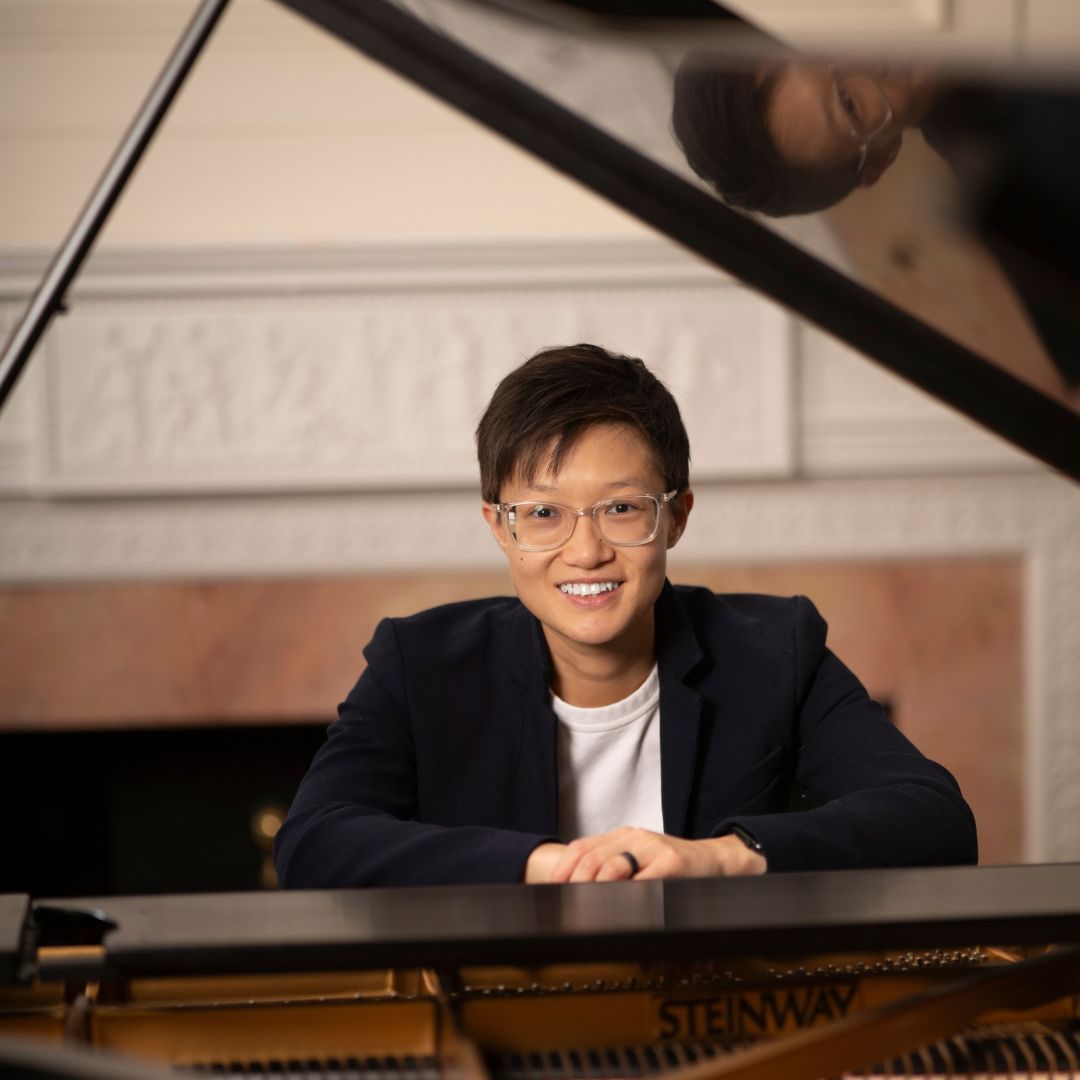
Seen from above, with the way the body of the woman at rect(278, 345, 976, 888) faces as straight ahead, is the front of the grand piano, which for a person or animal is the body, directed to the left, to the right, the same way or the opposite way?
the opposite way

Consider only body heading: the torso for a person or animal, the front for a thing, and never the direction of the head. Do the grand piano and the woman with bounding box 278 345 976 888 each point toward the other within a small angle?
yes

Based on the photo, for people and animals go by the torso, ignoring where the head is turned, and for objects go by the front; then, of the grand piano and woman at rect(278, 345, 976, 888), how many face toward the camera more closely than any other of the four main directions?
1

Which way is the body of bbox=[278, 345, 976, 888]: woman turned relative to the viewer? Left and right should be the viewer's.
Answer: facing the viewer

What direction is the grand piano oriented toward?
away from the camera

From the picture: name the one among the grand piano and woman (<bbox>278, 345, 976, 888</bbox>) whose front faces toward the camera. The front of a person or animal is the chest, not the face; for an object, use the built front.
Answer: the woman

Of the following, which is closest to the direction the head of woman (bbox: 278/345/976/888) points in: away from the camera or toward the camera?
toward the camera
